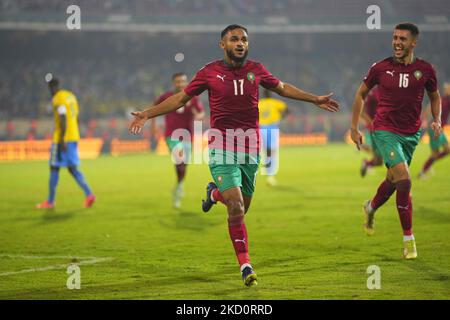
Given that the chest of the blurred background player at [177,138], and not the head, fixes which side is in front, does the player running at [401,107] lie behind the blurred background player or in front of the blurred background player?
in front

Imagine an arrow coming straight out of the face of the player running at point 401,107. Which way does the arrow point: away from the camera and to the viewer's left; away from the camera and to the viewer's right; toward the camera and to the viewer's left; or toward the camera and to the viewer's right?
toward the camera and to the viewer's left

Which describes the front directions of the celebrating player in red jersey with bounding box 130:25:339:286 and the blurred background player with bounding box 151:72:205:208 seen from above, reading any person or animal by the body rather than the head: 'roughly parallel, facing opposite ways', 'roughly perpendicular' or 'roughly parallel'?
roughly parallel

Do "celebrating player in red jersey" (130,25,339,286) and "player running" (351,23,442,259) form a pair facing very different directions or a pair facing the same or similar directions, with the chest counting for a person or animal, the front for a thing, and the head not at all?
same or similar directions

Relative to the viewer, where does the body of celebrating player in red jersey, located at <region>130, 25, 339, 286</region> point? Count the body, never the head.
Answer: toward the camera

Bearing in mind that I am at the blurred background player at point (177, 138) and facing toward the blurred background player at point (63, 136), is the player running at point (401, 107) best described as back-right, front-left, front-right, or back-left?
back-left

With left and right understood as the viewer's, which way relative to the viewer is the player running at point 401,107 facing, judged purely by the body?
facing the viewer

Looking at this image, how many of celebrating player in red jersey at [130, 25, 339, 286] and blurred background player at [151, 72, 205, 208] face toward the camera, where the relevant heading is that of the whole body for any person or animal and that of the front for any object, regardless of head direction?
2

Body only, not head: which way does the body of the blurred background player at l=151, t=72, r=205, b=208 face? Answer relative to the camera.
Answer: toward the camera

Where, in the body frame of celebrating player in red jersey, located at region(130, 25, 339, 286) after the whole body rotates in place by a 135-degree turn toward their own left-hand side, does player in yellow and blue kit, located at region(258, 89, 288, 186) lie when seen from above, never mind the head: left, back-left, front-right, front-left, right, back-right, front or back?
front-left

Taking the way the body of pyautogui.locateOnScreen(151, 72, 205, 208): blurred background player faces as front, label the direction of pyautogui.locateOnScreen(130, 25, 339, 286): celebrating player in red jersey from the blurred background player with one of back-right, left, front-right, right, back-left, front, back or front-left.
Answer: front

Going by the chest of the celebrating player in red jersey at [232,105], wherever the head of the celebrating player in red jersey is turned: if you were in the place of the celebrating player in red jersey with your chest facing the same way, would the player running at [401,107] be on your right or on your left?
on your left

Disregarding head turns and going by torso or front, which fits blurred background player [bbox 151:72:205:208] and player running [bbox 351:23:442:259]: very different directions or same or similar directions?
same or similar directions

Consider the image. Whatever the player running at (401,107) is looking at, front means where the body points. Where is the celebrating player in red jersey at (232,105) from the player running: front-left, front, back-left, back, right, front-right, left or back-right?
front-right

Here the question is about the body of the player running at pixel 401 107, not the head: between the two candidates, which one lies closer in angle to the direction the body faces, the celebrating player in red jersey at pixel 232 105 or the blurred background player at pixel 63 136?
the celebrating player in red jersey

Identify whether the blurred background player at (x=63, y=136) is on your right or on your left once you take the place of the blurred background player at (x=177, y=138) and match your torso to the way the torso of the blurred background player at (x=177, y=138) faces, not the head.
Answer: on your right

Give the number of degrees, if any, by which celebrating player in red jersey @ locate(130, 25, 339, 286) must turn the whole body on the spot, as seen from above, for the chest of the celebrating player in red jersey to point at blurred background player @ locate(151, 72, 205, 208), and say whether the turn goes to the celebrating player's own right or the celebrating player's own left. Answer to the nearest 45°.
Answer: approximately 180°
